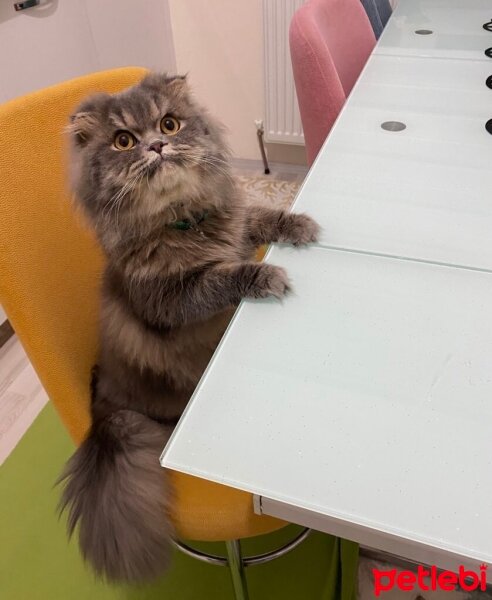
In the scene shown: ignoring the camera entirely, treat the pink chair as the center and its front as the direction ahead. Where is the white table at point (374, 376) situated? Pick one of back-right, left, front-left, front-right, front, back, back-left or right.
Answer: front-right

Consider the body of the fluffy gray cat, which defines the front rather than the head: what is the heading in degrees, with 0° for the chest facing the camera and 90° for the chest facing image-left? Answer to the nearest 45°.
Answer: approximately 315°

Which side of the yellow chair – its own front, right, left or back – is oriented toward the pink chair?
left

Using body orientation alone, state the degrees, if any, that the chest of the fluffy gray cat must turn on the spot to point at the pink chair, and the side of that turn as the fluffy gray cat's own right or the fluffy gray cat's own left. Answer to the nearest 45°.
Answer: approximately 90° to the fluffy gray cat's own left

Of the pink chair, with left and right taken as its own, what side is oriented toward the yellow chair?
right

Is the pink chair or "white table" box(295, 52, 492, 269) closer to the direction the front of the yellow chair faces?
the white table

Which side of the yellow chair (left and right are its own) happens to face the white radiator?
left

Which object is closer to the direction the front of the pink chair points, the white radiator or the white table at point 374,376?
the white table

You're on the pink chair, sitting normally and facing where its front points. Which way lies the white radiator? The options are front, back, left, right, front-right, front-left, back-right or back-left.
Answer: back-left

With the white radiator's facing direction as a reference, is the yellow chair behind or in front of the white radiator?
in front

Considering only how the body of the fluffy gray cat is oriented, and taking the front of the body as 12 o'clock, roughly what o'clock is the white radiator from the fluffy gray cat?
The white radiator is roughly at 8 o'clock from the fluffy gray cat.

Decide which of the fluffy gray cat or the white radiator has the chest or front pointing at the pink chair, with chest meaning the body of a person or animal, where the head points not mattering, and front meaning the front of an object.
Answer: the white radiator
